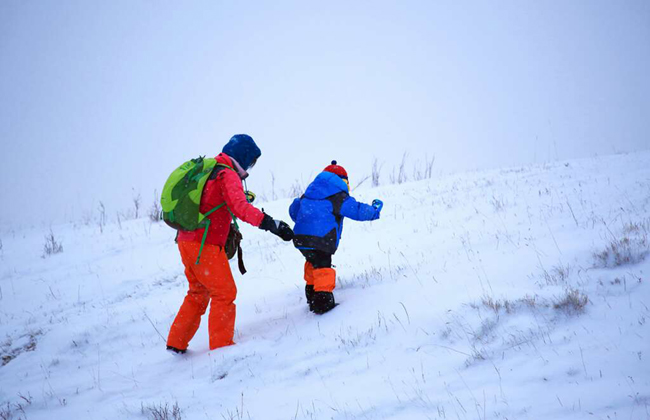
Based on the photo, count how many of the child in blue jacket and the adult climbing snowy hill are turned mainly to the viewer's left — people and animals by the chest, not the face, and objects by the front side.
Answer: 0

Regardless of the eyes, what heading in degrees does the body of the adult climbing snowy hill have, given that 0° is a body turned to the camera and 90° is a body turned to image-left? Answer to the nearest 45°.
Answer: approximately 270°

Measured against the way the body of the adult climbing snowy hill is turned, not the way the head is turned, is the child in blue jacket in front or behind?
in front

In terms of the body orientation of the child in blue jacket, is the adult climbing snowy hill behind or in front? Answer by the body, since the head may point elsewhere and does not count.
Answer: behind

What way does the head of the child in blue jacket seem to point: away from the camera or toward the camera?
away from the camera

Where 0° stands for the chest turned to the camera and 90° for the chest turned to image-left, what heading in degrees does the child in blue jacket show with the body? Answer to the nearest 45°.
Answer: approximately 225°
